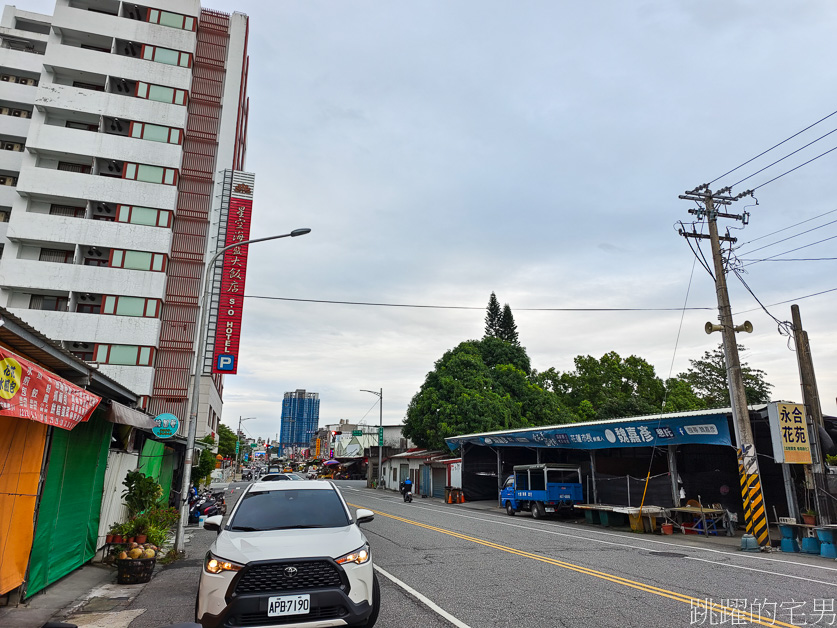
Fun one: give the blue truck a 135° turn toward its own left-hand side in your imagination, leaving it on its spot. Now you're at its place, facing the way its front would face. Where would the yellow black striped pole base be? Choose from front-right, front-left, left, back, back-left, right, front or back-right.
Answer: front-left

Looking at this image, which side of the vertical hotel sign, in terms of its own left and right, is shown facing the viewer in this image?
front

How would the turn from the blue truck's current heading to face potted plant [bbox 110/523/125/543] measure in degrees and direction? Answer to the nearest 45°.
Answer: approximately 90° to its left

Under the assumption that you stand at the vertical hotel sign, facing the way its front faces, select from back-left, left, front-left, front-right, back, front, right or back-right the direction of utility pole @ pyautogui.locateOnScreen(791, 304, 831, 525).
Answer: front-left

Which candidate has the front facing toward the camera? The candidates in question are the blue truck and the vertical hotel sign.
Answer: the vertical hotel sign

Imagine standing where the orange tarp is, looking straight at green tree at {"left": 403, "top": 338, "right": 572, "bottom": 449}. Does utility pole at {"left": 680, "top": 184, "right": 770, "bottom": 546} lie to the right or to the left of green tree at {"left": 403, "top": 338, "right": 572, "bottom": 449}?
right

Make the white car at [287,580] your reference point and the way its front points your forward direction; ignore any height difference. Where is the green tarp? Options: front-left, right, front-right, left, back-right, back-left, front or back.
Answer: back-right

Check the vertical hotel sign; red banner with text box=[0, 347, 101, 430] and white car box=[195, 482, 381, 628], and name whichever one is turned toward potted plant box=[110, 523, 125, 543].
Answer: the vertical hotel sign

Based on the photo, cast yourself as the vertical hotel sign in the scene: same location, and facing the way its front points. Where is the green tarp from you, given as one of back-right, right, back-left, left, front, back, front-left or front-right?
front

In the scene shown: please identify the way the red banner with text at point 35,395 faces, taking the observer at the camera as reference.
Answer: facing the viewer and to the right of the viewer

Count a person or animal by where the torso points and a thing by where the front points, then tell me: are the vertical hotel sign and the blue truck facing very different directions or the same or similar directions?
very different directions

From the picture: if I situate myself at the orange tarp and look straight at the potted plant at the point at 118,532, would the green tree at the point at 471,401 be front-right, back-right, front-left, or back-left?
front-right

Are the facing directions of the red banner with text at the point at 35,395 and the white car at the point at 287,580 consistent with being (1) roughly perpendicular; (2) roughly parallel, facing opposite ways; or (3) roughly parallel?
roughly perpendicular

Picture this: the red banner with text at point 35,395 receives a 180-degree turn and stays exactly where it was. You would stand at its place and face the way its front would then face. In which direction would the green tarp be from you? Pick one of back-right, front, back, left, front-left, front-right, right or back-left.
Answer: front-right
